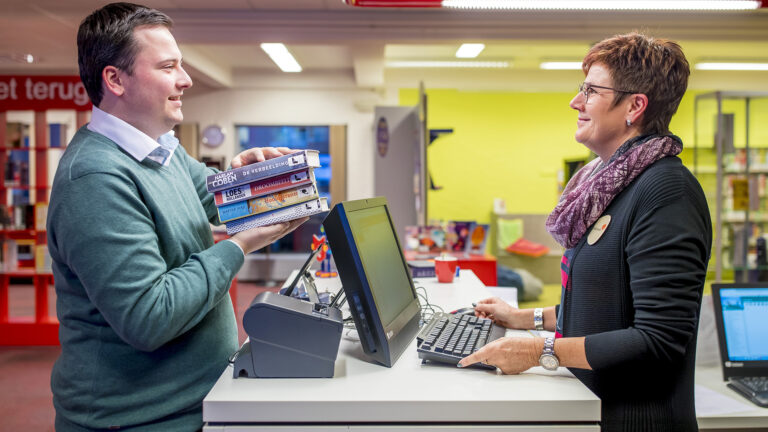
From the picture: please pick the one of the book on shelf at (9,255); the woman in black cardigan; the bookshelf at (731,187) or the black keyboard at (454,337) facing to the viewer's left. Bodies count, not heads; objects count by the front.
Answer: the woman in black cardigan

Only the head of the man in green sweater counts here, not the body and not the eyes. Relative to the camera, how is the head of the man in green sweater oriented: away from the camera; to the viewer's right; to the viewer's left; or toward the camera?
to the viewer's right

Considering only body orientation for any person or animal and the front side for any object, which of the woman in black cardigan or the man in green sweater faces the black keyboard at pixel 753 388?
the man in green sweater

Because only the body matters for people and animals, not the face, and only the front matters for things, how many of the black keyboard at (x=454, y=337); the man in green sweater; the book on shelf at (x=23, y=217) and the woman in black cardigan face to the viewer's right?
2

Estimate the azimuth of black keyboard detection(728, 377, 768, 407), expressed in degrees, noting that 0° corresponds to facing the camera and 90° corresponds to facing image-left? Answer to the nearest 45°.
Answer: approximately 45°

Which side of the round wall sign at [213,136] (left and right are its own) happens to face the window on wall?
left

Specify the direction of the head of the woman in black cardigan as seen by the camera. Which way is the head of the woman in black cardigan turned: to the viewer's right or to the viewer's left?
to the viewer's left

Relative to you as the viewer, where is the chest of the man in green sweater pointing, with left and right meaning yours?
facing to the right of the viewer
